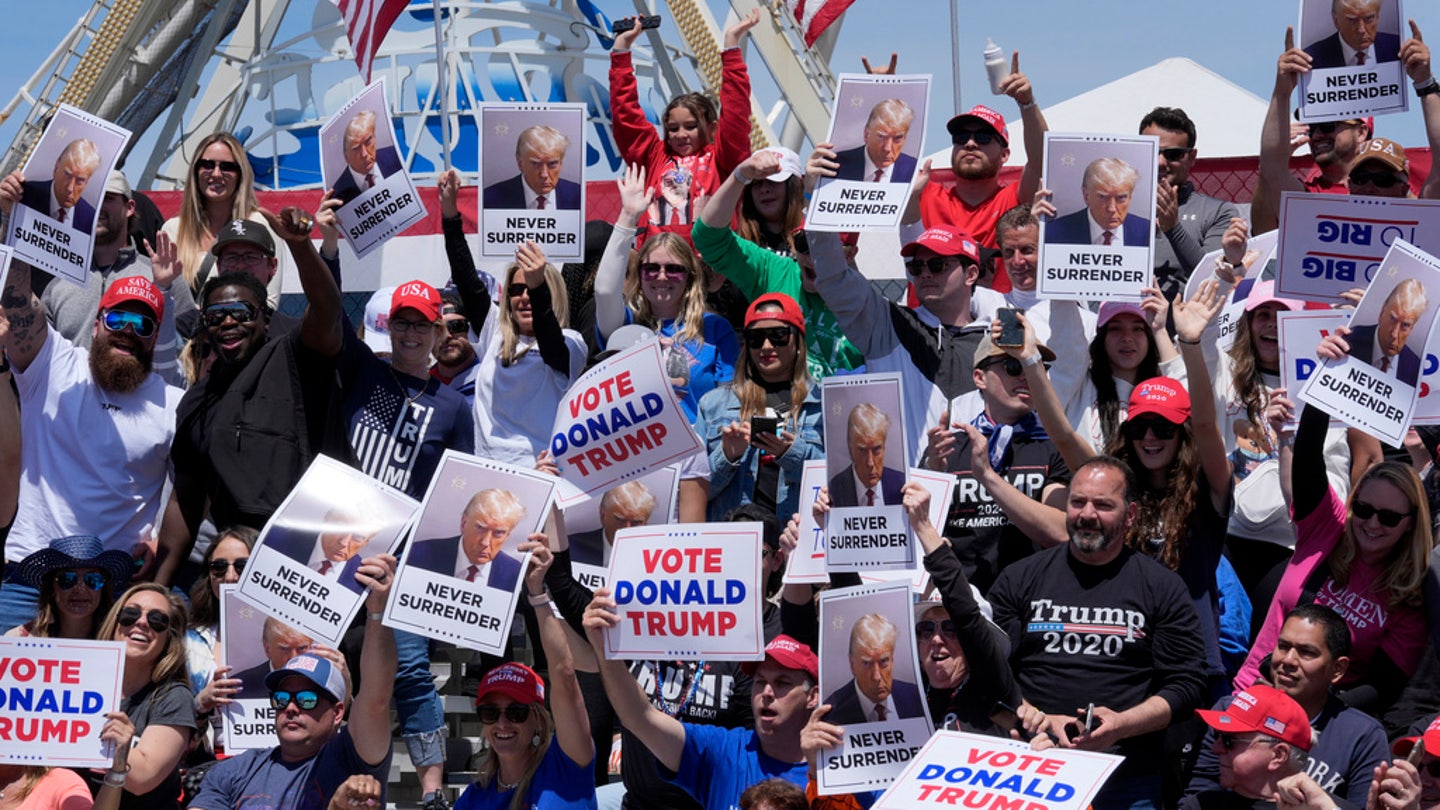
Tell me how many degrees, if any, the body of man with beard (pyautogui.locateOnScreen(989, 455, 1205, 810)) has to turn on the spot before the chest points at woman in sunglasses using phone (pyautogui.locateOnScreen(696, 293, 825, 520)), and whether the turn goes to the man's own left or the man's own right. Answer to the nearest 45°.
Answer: approximately 135° to the man's own right

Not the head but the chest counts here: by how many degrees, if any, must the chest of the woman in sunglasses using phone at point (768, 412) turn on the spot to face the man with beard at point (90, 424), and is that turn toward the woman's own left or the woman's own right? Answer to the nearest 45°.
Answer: approximately 90° to the woman's own right

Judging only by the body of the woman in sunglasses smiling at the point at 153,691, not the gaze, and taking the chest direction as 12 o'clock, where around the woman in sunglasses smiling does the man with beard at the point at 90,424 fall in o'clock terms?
The man with beard is roughly at 4 o'clock from the woman in sunglasses smiling.

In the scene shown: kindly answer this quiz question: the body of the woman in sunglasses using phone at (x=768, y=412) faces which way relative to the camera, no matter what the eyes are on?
toward the camera

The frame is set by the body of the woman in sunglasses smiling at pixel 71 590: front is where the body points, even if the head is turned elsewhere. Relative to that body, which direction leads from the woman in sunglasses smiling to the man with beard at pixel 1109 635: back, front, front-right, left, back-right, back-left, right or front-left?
front-left

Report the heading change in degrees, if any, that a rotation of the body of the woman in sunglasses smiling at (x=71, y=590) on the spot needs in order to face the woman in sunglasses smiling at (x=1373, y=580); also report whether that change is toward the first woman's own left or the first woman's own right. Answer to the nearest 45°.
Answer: approximately 45° to the first woman's own left

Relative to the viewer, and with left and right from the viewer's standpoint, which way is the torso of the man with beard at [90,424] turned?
facing the viewer

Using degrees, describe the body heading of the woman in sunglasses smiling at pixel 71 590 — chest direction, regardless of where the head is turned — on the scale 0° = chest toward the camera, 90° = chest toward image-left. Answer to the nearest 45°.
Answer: approximately 0°

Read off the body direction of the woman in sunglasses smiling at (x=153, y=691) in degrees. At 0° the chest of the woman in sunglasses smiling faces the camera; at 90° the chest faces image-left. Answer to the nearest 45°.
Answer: approximately 45°

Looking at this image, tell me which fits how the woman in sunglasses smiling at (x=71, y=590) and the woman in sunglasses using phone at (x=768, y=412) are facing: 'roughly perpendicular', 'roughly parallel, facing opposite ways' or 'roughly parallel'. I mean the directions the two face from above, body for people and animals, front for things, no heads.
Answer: roughly parallel

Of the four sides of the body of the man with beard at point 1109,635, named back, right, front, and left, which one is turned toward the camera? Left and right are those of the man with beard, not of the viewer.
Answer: front

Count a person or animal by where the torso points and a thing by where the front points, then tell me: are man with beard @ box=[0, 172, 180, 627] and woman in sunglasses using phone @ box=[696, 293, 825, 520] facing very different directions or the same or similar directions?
same or similar directions

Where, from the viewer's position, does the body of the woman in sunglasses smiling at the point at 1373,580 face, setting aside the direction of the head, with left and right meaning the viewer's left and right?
facing the viewer and to the left of the viewer

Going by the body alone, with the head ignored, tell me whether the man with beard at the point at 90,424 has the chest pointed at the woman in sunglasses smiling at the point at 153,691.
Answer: yes
